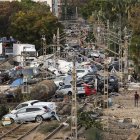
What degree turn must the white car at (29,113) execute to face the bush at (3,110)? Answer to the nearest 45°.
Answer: approximately 45° to its right

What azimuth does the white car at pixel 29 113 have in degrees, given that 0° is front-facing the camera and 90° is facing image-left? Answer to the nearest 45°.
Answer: approximately 90°

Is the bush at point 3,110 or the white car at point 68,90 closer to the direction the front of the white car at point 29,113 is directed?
the bush

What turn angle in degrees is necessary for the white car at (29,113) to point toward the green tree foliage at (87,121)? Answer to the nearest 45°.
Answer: approximately 135° to its left

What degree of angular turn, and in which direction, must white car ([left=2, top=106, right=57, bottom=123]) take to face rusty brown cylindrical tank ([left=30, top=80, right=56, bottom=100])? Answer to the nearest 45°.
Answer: approximately 90° to its right
